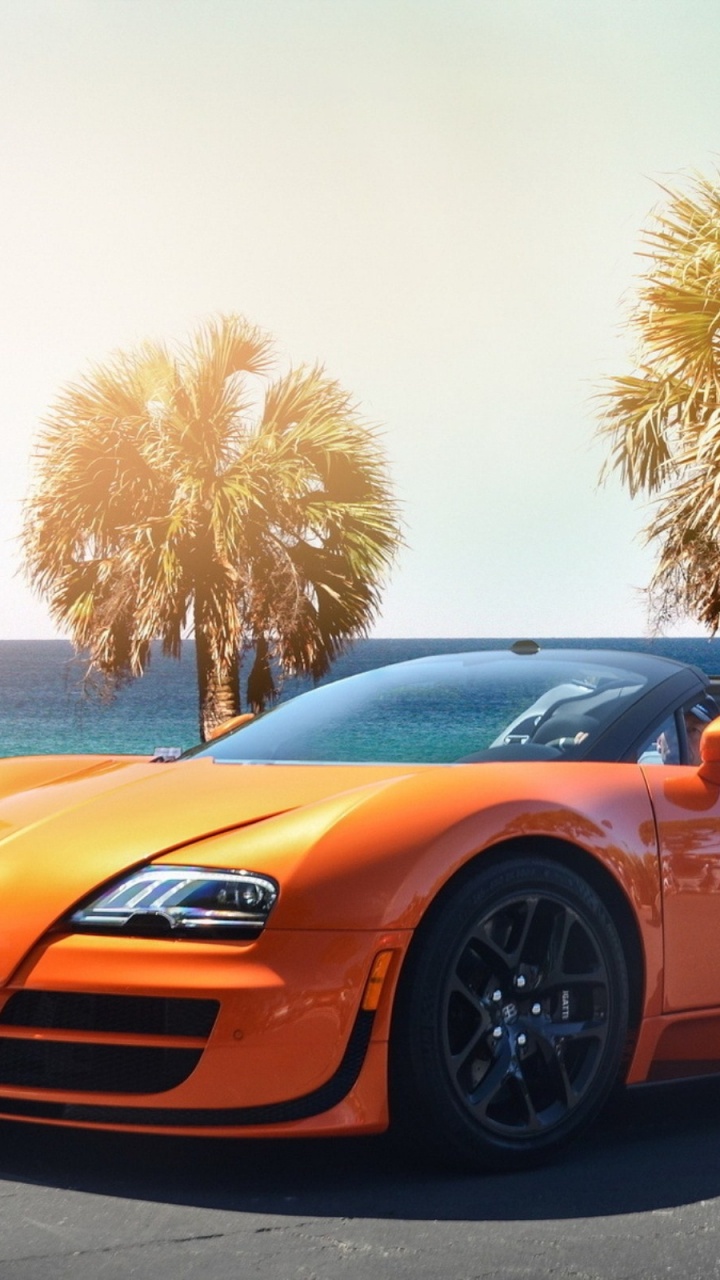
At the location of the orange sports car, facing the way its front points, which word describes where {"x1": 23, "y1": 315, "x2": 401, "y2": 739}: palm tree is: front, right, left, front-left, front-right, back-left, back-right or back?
back-right
